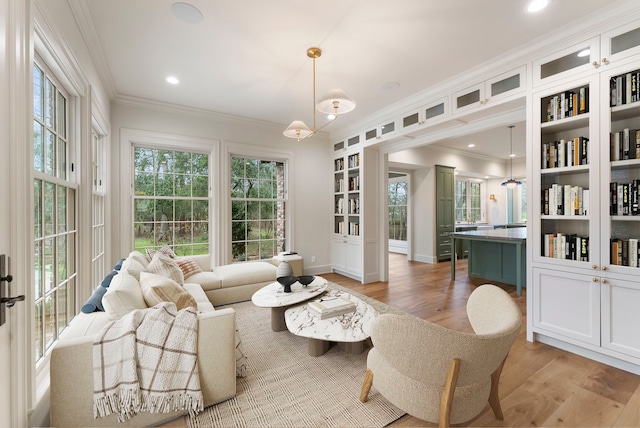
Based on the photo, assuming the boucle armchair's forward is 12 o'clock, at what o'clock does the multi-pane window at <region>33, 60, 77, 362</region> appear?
The multi-pane window is roughly at 10 o'clock from the boucle armchair.

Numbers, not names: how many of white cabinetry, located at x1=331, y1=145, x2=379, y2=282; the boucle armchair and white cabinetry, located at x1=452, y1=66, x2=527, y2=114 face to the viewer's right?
0

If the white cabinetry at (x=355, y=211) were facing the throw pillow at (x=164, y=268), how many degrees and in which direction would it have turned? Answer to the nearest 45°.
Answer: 0° — it already faces it

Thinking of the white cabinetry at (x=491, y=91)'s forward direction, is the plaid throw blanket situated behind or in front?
in front

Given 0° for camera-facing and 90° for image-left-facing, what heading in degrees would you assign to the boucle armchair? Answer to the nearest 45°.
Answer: approximately 135°

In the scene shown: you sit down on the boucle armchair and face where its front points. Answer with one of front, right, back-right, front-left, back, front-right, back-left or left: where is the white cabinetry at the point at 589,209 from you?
right

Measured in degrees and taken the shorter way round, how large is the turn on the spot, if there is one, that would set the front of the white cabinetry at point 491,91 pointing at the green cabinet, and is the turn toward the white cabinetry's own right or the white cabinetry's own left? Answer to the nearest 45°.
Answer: approximately 135° to the white cabinetry's own right

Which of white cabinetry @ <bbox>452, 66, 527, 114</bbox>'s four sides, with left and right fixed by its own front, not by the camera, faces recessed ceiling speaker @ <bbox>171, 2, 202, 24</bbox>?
front

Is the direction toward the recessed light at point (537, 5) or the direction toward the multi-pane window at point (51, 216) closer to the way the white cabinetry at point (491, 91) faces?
the multi-pane window

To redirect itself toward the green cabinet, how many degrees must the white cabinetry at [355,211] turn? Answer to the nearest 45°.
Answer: approximately 180°

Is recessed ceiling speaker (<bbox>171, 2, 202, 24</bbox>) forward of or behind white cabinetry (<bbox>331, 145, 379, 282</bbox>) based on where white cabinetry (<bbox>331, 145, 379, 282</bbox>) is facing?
forward

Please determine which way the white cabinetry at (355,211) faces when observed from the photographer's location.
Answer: facing the viewer and to the left of the viewer

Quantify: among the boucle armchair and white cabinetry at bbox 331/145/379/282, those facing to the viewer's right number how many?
0
